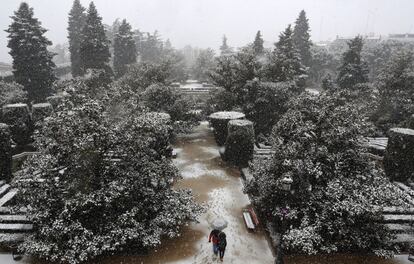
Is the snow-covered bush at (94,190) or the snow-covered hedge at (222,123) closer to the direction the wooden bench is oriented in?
the snow-covered bush

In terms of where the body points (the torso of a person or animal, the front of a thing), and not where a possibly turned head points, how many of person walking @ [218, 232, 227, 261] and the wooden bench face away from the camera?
1

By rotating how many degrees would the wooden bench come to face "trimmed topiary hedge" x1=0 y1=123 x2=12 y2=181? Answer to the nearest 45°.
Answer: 0° — it already faces it

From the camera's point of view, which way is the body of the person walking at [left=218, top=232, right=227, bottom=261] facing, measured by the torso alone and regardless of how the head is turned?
away from the camera

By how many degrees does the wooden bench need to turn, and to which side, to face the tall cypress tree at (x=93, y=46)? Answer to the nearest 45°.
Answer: approximately 45° to its right

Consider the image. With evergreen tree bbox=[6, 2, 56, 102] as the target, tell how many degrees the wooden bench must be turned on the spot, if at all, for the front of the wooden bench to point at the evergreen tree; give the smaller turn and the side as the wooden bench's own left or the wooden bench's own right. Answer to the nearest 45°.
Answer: approximately 45° to the wooden bench's own right

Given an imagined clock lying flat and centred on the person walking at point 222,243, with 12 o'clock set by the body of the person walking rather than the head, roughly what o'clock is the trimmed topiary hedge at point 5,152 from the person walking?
The trimmed topiary hedge is roughly at 10 o'clock from the person walking.

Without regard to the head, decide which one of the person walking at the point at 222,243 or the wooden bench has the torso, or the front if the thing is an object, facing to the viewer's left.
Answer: the wooden bench

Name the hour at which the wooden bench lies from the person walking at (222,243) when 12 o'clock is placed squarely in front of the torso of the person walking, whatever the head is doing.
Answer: The wooden bench is roughly at 1 o'clock from the person walking.

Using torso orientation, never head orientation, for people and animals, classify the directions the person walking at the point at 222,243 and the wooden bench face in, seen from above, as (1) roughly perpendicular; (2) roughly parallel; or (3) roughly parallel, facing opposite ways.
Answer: roughly perpendicular

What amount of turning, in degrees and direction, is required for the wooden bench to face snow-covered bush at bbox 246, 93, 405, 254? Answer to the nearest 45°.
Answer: approximately 180°

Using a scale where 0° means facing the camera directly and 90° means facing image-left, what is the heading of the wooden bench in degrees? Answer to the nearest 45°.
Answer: approximately 90°

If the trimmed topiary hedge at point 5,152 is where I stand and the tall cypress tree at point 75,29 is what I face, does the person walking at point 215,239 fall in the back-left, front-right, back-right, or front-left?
back-right
